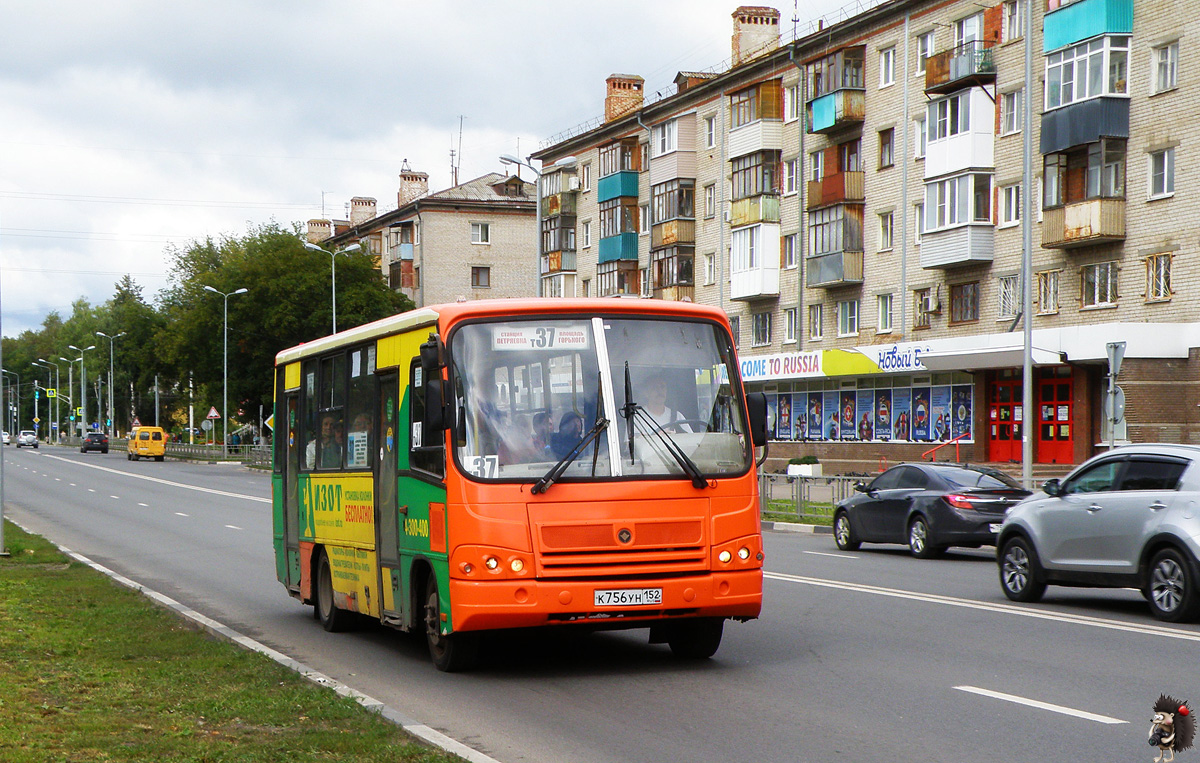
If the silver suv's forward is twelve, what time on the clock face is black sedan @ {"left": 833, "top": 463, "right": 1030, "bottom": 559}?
The black sedan is roughly at 1 o'clock from the silver suv.

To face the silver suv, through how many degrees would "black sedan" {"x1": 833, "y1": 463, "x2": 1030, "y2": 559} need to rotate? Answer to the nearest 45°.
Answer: approximately 135° to its left

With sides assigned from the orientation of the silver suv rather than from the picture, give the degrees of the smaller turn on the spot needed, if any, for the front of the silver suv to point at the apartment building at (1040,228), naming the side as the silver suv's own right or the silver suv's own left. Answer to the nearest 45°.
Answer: approximately 45° to the silver suv's own right

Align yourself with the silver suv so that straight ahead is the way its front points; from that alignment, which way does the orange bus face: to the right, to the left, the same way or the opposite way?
the opposite way

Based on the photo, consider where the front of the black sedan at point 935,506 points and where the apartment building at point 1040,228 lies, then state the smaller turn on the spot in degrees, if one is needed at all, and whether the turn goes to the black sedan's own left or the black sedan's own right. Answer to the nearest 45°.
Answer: approximately 45° to the black sedan's own right

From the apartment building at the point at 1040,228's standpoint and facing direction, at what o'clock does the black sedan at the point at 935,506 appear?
The black sedan is roughly at 11 o'clock from the apartment building.

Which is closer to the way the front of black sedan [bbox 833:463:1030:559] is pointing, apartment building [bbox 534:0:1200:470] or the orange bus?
the apartment building

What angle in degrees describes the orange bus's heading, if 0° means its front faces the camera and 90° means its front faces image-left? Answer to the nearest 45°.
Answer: approximately 315°

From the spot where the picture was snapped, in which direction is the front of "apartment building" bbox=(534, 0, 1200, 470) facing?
facing the viewer and to the left of the viewer

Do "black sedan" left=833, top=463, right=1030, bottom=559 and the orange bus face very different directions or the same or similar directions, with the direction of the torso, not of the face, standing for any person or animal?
very different directions

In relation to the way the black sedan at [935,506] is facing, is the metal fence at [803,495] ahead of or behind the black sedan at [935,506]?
ahead

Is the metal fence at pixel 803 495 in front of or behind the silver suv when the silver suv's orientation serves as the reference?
in front

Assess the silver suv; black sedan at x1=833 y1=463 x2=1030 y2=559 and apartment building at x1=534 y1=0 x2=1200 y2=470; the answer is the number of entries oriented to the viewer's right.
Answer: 0

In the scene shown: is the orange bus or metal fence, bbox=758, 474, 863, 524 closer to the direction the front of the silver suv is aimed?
the metal fence

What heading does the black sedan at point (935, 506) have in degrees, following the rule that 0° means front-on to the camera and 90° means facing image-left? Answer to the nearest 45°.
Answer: approximately 135°

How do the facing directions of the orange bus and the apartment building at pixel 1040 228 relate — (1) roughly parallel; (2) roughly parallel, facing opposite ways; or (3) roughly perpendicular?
roughly perpendicular

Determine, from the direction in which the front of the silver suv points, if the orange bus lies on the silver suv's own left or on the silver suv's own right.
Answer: on the silver suv's own left
